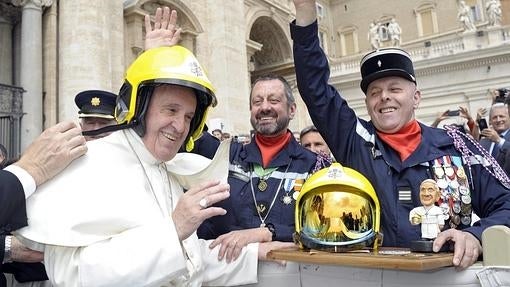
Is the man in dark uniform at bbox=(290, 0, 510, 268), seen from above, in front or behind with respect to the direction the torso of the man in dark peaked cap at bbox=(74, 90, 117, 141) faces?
in front

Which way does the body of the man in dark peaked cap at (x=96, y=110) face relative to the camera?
toward the camera

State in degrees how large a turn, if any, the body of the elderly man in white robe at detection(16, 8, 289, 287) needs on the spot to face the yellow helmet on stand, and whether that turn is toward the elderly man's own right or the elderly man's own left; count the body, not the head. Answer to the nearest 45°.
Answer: approximately 45° to the elderly man's own left

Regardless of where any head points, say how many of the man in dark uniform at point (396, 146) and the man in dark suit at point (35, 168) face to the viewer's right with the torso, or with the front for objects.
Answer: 1

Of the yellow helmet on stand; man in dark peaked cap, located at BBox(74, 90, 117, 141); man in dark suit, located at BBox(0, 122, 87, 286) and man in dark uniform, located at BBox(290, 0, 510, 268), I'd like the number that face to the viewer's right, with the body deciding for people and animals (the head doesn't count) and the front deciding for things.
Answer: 1

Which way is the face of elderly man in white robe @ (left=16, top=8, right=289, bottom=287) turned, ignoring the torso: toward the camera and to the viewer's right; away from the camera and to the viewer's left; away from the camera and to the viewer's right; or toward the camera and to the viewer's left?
toward the camera and to the viewer's right

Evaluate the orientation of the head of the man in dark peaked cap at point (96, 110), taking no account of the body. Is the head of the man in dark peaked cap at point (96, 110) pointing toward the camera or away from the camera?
toward the camera

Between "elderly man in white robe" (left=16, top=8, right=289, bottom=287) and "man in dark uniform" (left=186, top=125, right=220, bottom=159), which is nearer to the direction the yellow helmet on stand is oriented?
the elderly man in white robe

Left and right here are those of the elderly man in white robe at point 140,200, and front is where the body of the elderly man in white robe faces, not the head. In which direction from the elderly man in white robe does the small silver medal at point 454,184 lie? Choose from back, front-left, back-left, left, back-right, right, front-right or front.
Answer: front-left

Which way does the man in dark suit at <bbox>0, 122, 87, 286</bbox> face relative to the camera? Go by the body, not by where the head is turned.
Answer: to the viewer's right

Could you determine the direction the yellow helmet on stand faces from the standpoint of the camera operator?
facing the viewer

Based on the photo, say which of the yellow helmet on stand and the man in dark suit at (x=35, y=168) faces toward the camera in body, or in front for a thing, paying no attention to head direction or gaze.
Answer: the yellow helmet on stand

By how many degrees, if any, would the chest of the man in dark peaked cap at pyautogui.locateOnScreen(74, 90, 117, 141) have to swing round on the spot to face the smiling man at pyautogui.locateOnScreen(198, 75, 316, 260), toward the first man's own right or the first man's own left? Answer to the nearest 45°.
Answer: approximately 45° to the first man's own left

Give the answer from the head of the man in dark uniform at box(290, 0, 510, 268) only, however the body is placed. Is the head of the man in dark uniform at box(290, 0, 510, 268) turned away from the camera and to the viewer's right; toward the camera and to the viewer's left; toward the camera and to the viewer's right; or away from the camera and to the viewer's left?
toward the camera and to the viewer's left

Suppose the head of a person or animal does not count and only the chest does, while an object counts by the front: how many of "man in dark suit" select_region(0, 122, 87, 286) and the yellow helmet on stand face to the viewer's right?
1

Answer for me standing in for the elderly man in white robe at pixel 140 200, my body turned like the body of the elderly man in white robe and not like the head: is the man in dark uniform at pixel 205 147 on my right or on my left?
on my left
